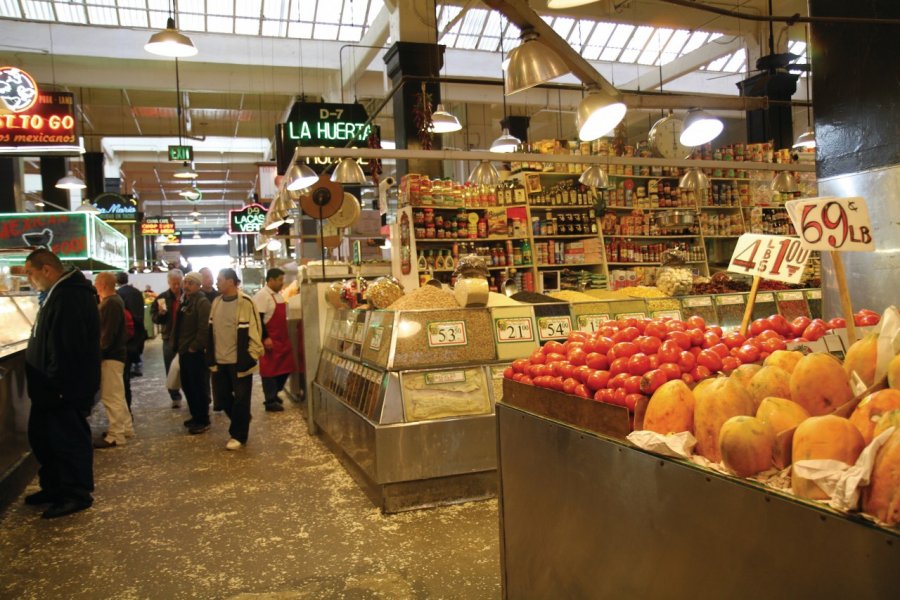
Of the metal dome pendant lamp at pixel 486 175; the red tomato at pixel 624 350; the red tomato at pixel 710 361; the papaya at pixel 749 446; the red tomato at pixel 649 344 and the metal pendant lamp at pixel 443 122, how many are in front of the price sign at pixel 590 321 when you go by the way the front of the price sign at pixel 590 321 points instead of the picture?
4

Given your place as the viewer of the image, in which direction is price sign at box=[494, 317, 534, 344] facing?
facing the viewer

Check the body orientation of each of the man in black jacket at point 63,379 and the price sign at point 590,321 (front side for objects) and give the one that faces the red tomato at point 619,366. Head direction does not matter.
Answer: the price sign

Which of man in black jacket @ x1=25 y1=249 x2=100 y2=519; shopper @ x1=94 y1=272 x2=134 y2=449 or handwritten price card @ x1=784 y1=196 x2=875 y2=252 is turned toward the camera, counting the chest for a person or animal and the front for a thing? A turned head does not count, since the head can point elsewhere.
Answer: the handwritten price card

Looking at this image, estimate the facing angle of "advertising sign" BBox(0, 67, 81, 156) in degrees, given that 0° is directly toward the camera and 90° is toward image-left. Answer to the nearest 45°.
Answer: approximately 0°

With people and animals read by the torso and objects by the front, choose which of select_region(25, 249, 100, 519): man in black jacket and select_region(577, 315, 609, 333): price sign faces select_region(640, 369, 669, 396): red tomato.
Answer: the price sign

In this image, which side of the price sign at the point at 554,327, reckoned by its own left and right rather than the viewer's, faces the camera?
front

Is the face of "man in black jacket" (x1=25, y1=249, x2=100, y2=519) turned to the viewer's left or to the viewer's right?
to the viewer's left

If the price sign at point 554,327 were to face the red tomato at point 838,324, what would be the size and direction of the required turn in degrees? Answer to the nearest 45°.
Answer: approximately 45° to its left

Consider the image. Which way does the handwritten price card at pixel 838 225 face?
toward the camera

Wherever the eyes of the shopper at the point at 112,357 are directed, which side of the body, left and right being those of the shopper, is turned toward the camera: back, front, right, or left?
left
